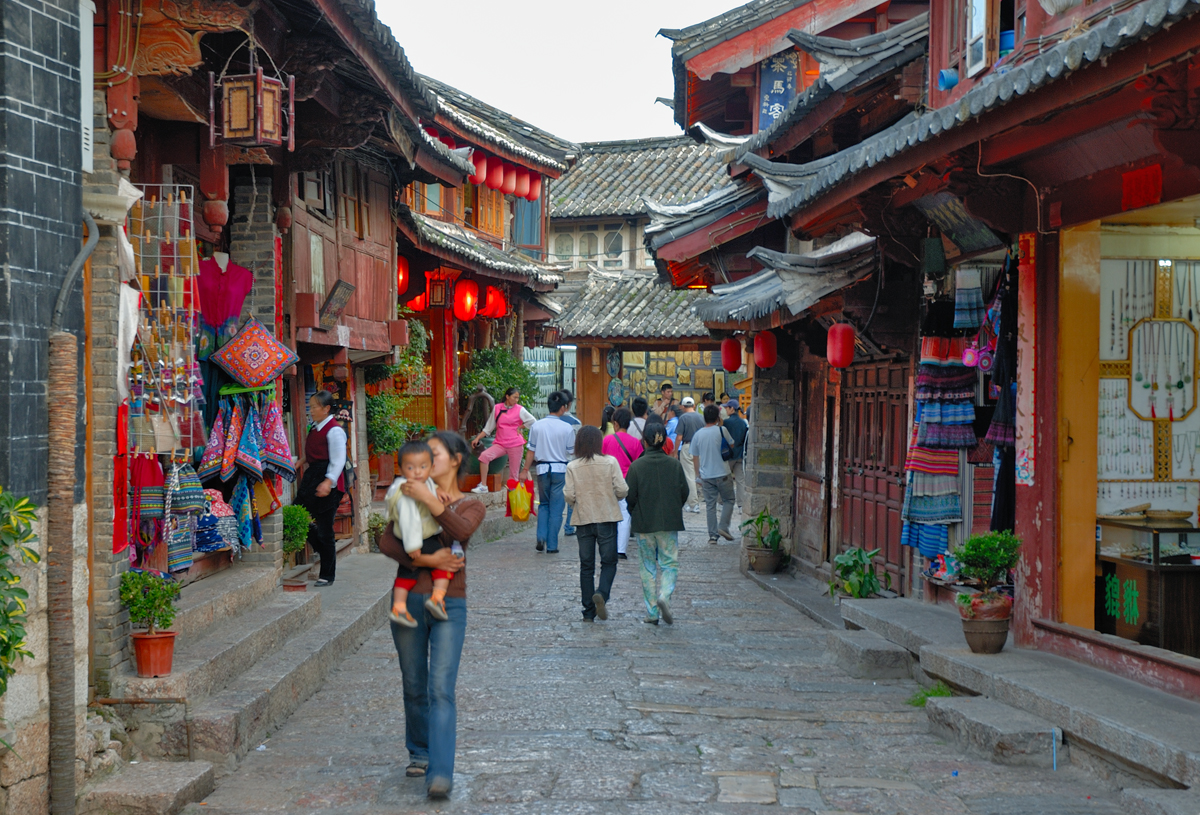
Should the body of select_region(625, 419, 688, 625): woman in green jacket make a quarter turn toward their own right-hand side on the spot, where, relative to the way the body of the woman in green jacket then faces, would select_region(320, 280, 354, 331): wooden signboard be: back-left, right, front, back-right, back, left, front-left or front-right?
back

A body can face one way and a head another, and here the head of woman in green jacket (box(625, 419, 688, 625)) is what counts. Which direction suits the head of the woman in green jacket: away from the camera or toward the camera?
away from the camera

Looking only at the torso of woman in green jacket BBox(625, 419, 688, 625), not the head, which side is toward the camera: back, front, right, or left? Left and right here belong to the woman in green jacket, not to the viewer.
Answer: back

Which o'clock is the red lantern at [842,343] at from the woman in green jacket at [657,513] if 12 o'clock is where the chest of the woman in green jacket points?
The red lantern is roughly at 3 o'clock from the woman in green jacket.

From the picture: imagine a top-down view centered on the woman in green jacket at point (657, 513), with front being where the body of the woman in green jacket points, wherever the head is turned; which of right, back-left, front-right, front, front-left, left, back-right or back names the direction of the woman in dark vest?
left

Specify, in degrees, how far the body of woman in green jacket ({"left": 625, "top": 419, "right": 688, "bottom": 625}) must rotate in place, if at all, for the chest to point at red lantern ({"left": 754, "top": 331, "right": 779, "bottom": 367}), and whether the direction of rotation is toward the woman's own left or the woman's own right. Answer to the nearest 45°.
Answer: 0° — they already face it

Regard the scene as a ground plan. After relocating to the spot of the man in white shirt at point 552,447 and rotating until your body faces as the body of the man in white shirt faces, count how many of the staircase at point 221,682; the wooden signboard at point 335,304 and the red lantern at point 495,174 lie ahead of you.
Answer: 1
